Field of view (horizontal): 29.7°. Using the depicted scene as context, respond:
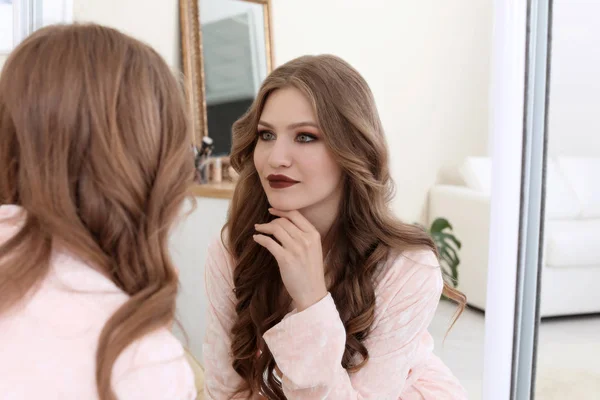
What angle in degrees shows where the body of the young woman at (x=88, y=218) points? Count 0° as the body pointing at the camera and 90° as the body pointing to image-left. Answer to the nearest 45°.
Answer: approximately 225°
